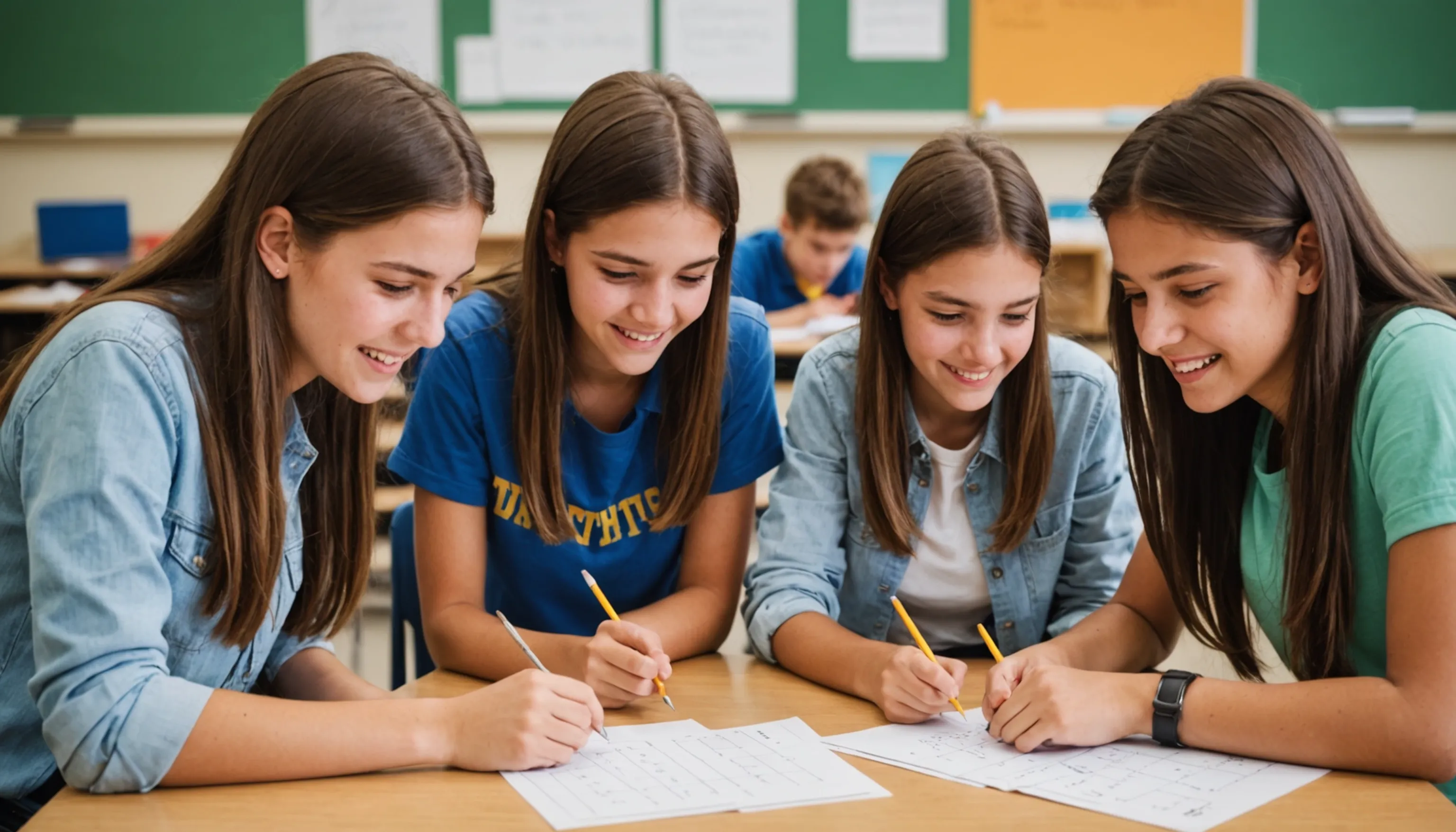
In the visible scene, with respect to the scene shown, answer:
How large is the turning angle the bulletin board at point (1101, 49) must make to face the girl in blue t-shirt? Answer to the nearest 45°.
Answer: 0° — it already faces them

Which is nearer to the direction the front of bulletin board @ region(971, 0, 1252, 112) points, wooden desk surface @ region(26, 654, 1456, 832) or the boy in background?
the wooden desk surface

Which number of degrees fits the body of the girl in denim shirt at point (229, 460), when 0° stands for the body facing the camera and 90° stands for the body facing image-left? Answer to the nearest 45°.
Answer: approximately 315°

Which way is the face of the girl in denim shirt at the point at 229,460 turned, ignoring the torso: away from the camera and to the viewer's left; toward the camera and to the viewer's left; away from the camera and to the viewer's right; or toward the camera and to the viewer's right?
toward the camera and to the viewer's right

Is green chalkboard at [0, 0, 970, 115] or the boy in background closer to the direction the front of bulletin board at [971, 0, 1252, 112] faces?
the boy in background

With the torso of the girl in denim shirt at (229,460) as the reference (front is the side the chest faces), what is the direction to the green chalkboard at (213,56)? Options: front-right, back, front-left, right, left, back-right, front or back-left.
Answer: back-left

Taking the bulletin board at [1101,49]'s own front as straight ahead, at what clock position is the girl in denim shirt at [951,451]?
The girl in denim shirt is roughly at 12 o'clock from the bulletin board.

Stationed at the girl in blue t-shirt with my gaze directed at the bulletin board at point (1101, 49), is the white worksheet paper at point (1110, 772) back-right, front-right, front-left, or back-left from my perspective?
back-right

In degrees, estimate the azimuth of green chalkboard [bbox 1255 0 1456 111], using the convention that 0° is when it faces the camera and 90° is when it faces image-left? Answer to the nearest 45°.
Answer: approximately 0°

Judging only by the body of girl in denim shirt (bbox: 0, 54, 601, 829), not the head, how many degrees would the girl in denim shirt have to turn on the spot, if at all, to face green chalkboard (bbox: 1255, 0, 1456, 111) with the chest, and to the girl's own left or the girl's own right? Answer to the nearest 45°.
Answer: approximately 90° to the girl's own left
